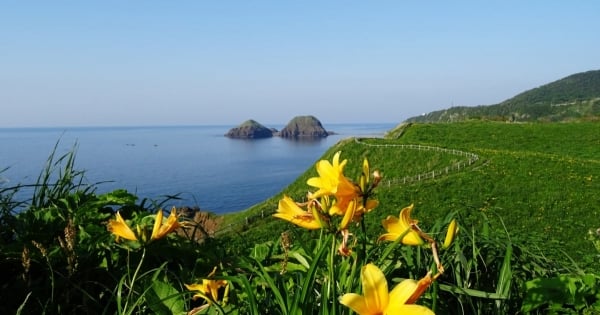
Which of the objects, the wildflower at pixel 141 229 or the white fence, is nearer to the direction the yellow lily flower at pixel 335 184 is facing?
the wildflower

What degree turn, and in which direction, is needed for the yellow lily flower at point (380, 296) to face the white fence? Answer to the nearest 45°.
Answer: approximately 180°

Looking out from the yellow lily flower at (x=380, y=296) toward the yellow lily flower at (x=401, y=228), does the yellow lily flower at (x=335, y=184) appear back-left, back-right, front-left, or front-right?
front-left

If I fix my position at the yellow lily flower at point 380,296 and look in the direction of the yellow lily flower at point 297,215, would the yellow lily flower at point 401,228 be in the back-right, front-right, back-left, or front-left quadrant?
front-right

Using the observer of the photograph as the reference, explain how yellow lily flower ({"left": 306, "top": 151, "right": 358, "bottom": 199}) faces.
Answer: facing the viewer and to the left of the viewer

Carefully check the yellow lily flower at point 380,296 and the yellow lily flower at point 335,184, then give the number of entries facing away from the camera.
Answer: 0

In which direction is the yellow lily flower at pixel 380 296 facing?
toward the camera
